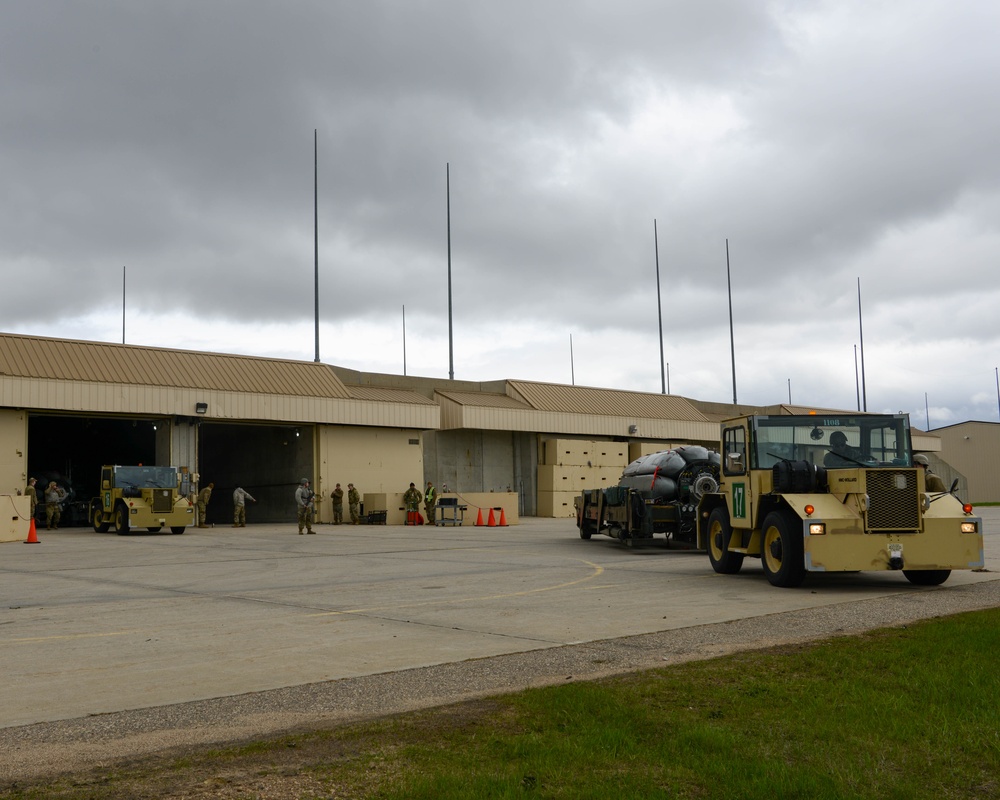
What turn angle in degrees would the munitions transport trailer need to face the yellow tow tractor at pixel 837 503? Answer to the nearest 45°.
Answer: approximately 45° to its right

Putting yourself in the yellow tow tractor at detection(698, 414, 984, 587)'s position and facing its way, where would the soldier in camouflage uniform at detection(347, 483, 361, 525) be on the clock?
The soldier in camouflage uniform is roughly at 6 o'clock from the yellow tow tractor.

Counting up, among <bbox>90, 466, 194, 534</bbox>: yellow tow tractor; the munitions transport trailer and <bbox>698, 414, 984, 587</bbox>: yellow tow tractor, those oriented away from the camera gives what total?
0

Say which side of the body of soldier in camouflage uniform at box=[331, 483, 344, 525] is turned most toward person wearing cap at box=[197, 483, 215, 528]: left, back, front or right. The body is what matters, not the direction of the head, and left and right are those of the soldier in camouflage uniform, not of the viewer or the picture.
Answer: right

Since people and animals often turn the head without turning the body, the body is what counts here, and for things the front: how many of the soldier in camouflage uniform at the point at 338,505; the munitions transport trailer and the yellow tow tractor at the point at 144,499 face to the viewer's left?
0

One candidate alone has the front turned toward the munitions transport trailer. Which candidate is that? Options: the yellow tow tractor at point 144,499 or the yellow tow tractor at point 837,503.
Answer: the yellow tow tractor at point 144,499

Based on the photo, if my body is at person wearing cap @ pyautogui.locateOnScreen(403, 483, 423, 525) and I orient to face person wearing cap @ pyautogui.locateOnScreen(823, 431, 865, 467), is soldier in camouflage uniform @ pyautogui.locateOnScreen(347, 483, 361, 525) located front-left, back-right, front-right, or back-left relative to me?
back-right

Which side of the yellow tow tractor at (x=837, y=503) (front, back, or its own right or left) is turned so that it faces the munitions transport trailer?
back

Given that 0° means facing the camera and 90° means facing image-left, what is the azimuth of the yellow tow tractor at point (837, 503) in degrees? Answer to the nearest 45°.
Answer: approximately 315°

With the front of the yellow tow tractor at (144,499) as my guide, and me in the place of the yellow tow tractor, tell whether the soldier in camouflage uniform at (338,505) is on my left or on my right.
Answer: on my left

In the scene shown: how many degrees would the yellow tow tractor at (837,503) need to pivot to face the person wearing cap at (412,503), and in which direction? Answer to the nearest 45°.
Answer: approximately 180°

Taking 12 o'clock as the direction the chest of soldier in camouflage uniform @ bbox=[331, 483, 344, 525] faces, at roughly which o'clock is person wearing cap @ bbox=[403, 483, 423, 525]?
The person wearing cap is roughly at 9 o'clock from the soldier in camouflage uniform.

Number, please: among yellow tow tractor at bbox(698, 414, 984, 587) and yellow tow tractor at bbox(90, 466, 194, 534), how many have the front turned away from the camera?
0

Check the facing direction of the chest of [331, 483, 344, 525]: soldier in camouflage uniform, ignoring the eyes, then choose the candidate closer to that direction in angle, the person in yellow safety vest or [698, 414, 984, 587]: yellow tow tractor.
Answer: the yellow tow tractor

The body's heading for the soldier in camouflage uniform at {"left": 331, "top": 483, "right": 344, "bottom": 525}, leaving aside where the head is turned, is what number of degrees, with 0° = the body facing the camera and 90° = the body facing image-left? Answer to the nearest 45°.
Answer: approximately 0°

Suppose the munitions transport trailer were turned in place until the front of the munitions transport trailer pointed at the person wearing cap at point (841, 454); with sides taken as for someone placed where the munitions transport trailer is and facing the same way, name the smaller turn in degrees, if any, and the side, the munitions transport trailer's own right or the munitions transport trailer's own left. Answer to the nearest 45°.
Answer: approximately 45° to the munitions transport trailer's own right

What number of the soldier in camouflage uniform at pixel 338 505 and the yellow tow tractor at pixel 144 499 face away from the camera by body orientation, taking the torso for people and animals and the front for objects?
0
